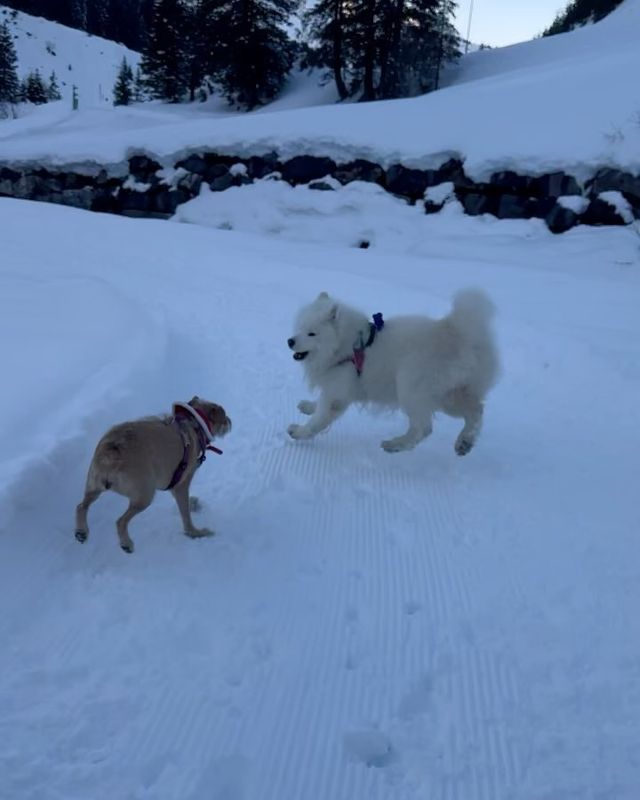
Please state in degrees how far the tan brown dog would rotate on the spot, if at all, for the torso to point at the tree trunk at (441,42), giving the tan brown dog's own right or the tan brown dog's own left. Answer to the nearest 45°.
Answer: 0° — it already faces it

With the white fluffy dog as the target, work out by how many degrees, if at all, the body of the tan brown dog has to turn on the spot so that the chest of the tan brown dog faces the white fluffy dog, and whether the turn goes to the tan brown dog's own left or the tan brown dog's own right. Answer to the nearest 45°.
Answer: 0° — it already faces it

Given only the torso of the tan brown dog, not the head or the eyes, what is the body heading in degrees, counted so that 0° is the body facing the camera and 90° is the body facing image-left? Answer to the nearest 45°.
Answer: approximately 225°

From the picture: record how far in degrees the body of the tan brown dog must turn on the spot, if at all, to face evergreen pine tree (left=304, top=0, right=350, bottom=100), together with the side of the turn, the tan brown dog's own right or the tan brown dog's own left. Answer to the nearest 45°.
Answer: approximately 45° to the tan brown dog's own left

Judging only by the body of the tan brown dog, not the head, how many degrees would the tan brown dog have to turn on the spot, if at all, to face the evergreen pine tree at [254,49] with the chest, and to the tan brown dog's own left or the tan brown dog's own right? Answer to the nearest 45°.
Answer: approximately 45° to the tan brown dog's own left
